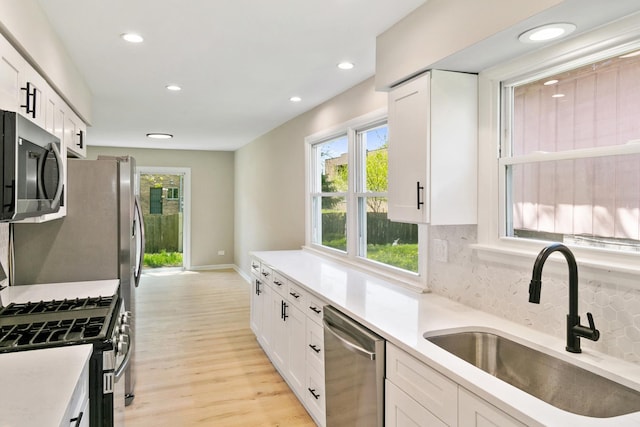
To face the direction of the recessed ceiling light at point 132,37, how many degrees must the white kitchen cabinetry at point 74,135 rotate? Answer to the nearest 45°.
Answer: approximately 90° to its right

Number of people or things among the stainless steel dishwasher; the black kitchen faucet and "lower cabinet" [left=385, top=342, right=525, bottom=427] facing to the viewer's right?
0

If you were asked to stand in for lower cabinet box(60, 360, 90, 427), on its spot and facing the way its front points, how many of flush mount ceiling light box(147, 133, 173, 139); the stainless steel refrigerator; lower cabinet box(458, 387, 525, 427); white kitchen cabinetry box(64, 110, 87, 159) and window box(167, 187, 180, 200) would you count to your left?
4

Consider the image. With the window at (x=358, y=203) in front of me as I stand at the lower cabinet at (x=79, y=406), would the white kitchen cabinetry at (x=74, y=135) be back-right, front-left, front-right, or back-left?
front-left

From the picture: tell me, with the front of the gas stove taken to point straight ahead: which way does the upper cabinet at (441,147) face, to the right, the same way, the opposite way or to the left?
the opposite way

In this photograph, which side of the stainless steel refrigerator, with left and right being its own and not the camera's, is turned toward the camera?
right

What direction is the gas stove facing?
to the viewer's right

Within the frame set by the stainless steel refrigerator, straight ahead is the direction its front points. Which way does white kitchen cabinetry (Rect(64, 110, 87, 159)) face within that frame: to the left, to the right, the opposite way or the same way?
the same way

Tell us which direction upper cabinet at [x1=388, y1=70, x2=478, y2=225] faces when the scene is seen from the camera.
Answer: facing the viewer and to the left of the viewer

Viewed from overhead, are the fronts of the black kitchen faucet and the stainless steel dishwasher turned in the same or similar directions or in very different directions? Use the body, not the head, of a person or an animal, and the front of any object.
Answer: same or similar directions

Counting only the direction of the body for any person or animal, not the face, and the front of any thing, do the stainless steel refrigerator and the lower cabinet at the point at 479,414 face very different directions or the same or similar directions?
very different directions

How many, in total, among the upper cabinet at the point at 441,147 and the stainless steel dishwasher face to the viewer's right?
0

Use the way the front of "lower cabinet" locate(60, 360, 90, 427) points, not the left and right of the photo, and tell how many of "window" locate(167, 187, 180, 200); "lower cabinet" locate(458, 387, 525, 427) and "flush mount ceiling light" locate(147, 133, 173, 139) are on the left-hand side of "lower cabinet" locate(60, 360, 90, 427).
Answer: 2

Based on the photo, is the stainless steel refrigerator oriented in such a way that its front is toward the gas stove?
no

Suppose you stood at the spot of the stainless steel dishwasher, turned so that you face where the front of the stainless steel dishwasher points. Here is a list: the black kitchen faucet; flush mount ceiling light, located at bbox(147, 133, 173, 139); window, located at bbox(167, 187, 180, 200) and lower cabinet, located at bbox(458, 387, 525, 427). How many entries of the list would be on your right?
2

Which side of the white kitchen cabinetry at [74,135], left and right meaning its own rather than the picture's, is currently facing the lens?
right

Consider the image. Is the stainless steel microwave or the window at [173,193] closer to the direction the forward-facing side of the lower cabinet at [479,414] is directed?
the stainless steel microwave

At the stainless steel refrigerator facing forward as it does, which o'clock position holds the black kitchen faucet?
The black kitchen faucet is roughly at 2 o'clock from the stainless steel refrigerator.
